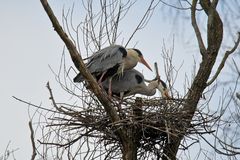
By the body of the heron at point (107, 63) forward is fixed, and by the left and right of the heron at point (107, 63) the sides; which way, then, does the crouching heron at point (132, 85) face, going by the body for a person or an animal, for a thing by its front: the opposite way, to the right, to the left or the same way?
the same way

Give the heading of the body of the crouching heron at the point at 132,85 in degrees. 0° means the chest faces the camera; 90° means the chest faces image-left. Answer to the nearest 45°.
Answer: approximately 270°

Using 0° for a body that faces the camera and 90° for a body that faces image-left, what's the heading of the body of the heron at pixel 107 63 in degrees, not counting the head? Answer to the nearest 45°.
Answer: approximately 270°

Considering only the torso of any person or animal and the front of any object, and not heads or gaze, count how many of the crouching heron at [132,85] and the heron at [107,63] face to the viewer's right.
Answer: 2
